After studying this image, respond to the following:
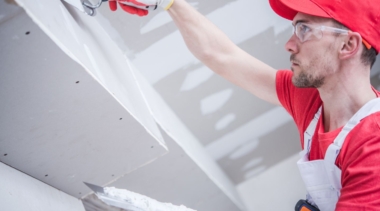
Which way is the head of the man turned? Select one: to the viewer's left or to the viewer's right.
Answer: to the viewer's left

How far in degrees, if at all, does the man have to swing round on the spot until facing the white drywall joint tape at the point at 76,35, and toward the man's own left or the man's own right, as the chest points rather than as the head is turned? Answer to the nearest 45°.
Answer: approximately 45° to the man's own right

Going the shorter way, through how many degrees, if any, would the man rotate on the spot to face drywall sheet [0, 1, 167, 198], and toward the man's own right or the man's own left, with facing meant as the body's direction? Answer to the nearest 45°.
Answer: approximately 45° to the man's own right

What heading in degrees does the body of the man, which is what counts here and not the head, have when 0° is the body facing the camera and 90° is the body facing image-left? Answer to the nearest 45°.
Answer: approximately 45°

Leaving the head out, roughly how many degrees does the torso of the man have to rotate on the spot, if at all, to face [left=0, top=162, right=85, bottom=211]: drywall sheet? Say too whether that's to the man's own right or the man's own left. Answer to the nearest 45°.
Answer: approximately 45° to the man's own right
